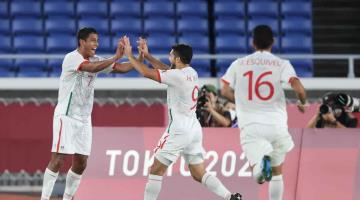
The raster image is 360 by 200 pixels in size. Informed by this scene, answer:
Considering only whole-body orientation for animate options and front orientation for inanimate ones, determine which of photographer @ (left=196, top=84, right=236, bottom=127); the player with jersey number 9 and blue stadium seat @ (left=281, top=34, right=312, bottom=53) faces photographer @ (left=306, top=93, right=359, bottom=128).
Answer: the blue stadium seat

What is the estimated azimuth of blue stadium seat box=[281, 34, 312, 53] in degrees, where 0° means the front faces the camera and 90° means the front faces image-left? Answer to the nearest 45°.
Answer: approximately 0°

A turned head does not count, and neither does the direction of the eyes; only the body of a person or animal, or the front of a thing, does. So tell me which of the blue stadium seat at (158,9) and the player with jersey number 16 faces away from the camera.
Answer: the player with jersey number 16

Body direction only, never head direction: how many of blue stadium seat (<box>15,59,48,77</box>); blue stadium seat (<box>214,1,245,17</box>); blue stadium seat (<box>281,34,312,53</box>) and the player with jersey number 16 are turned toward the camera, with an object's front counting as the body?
3

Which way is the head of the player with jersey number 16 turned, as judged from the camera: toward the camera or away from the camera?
away from the camera

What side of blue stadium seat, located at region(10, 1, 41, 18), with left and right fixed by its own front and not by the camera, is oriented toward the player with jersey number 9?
front

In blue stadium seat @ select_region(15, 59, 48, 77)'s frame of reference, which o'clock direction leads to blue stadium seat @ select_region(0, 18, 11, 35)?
blue stadium seat @ select_region(0, 18, 11, 35) is roughly at 5 o'clock from blue stadium seat @ select_region(15, 59, 48, 77).

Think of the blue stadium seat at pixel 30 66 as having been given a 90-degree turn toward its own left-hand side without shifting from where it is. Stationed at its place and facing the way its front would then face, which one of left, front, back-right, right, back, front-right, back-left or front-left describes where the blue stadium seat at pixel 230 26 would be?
front

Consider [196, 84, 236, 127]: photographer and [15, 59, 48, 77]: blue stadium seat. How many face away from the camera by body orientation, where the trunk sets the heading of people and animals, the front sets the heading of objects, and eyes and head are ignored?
0

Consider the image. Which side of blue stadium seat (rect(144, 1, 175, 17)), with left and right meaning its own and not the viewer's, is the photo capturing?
front

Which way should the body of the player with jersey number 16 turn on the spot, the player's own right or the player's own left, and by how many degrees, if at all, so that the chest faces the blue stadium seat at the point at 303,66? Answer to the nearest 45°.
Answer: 0° — they already face it

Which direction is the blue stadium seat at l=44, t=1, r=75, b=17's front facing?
toward the camera

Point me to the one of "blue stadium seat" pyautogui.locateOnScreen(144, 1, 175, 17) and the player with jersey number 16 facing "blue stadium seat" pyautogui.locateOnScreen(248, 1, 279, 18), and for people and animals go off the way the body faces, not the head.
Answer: the player with jersey number 16

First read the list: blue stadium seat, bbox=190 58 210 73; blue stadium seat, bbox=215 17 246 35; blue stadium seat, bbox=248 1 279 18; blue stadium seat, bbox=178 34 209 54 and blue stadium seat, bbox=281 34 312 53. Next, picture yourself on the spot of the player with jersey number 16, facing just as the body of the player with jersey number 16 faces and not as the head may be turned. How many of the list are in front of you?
5
